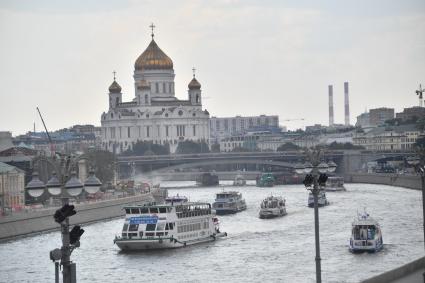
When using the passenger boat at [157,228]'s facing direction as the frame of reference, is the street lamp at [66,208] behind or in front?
in front

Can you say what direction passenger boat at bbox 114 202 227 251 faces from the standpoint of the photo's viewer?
facing the viewer and to the left of the viewer

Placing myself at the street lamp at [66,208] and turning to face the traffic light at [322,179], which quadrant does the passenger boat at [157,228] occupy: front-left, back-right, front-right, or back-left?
front-left

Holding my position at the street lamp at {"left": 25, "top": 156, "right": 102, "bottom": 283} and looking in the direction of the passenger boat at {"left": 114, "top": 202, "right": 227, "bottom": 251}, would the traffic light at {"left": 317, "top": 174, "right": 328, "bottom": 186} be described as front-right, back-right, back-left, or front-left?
front-right
